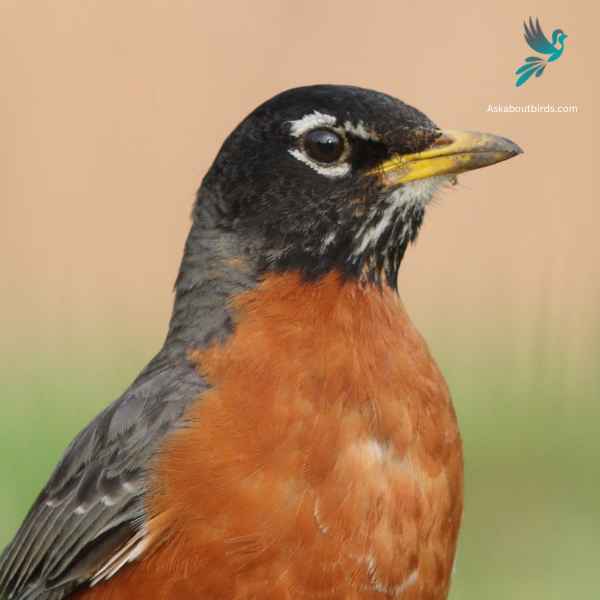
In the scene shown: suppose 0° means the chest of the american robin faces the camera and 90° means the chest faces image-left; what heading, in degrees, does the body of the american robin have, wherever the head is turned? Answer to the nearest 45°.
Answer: approximately 315°
